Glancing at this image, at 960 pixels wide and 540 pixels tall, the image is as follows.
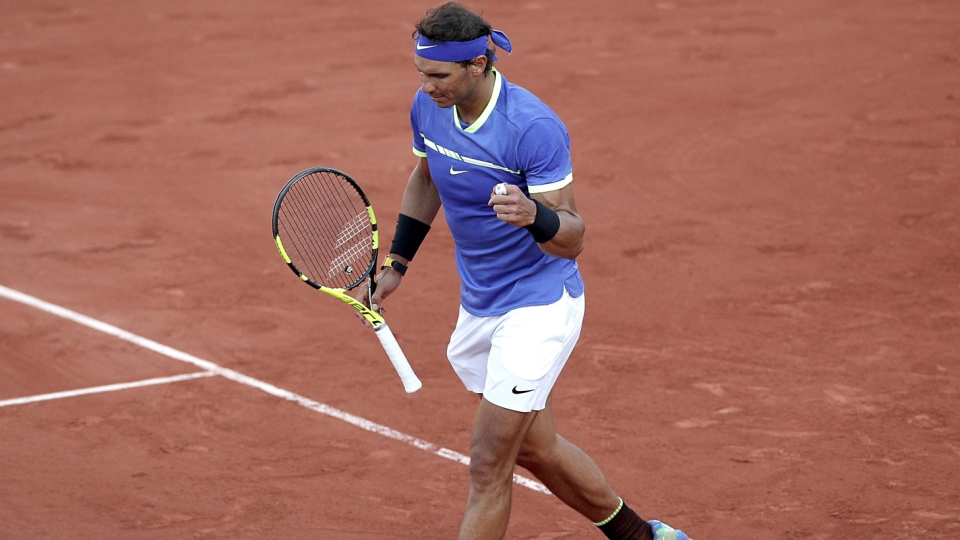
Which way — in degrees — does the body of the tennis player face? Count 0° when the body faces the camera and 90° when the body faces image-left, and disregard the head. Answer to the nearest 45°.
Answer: approximately 45°

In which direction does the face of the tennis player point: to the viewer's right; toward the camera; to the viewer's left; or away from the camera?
to the viewer's left
